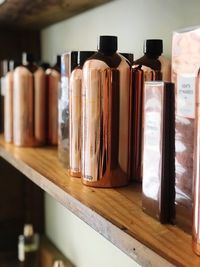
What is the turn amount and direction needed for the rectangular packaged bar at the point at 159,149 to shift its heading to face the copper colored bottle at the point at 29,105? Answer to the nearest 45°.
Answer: approximately 90° to its right

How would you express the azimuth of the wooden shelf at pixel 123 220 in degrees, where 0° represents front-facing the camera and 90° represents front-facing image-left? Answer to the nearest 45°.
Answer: approximately 45°

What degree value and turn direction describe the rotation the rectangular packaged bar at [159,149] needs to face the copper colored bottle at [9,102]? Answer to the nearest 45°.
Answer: approximately 90° to its right

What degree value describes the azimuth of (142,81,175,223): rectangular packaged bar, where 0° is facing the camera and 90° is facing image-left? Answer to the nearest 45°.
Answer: approximately 45°
